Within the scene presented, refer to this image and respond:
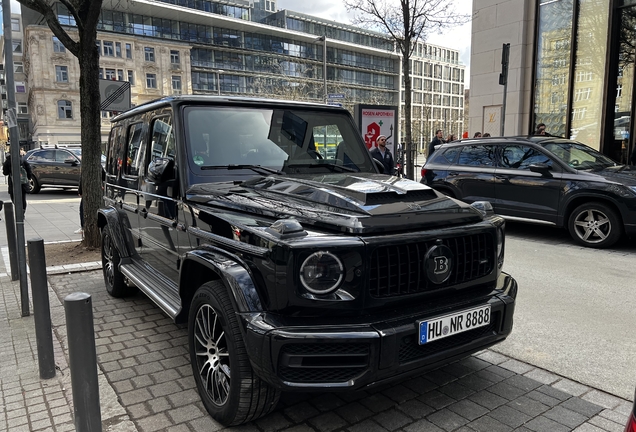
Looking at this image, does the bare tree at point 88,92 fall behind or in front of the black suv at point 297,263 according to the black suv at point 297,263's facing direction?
behind

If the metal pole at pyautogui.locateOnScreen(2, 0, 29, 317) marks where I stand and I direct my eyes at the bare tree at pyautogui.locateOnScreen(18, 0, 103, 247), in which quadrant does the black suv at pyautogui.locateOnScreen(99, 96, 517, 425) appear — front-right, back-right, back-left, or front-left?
back-right

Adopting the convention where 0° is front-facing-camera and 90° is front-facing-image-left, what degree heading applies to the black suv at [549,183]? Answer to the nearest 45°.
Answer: approximately 315°

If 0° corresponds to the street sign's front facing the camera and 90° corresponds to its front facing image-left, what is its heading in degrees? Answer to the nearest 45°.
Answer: approximately 0°

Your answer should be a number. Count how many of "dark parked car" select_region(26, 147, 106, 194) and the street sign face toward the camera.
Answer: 1

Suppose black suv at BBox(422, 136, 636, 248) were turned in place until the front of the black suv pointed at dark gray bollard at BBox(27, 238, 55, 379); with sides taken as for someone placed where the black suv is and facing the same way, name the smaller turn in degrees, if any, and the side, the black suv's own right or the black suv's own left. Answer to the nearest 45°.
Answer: approximately 90° to the black suv's own right
